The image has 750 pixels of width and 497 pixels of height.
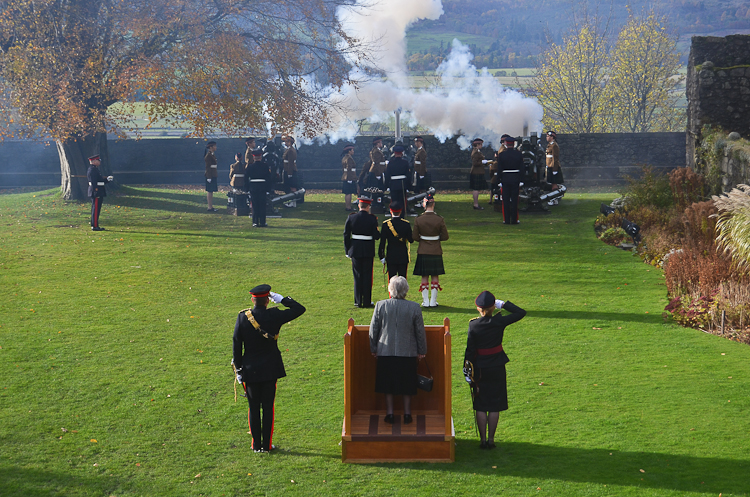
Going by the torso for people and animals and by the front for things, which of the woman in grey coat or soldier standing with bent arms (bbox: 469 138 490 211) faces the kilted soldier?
the woman in grey coat

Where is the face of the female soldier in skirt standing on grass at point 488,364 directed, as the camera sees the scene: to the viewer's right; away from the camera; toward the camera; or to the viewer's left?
away from the camera

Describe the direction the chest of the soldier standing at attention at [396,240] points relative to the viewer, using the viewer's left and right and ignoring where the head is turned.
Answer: facing away from the viewer

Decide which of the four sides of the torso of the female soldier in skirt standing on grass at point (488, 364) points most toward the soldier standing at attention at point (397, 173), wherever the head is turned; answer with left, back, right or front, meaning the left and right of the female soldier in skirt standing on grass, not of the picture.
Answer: front

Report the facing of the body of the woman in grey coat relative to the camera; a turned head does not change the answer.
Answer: away from the camera

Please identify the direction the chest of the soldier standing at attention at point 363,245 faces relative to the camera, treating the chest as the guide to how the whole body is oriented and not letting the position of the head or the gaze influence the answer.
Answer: away from the camera
